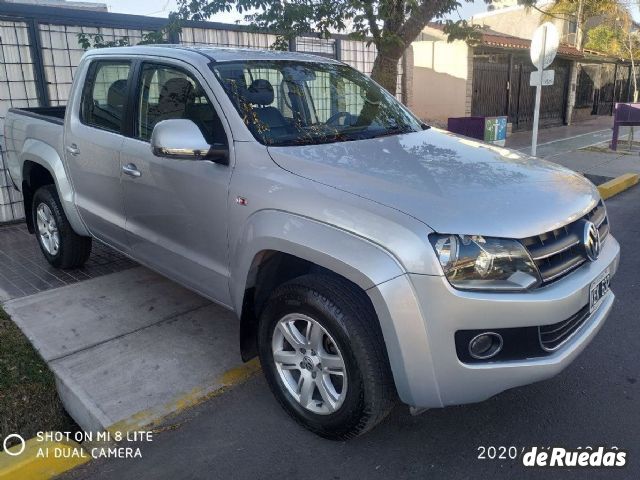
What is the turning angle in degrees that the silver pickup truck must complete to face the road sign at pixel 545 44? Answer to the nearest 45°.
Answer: approximately 90° to its left

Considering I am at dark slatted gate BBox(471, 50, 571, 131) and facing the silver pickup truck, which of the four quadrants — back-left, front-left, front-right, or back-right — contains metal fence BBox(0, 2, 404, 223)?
front-right

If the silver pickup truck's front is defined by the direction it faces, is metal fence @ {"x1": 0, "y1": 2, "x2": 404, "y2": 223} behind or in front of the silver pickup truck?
behind

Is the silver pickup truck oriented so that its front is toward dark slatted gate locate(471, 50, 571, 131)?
no

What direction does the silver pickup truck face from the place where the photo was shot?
facing the viewer and to the right of the viewer
